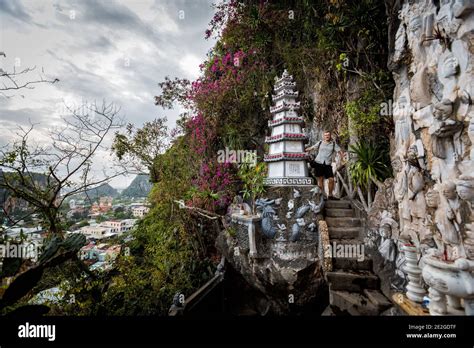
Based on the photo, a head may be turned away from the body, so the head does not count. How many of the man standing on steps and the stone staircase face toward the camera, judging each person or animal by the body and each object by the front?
2

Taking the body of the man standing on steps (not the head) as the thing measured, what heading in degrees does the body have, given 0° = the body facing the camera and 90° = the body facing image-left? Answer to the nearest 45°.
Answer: approximately 0°

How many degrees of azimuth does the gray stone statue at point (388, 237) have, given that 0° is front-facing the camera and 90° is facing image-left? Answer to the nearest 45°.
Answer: approximately 45°

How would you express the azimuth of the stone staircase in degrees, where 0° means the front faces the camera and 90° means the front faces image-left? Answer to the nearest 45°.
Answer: approximately 0°

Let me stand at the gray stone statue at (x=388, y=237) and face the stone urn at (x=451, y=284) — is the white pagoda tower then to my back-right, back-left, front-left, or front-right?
back-right
